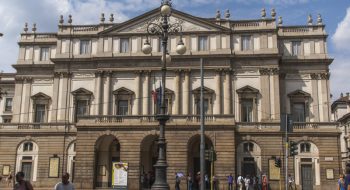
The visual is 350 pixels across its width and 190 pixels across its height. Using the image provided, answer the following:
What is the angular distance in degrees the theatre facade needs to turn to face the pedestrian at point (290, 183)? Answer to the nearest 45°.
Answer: approximately 45° to its left

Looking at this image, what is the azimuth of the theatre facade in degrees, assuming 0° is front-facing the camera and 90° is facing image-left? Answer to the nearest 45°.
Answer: approximately 0°
